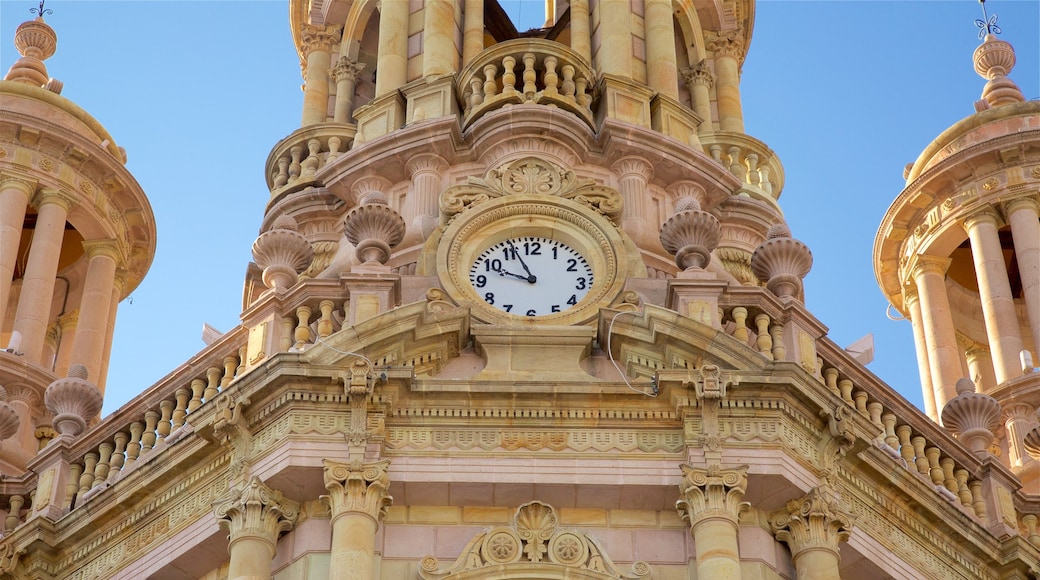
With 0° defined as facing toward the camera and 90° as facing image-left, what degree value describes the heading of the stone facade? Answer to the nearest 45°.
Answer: approximately 0°
